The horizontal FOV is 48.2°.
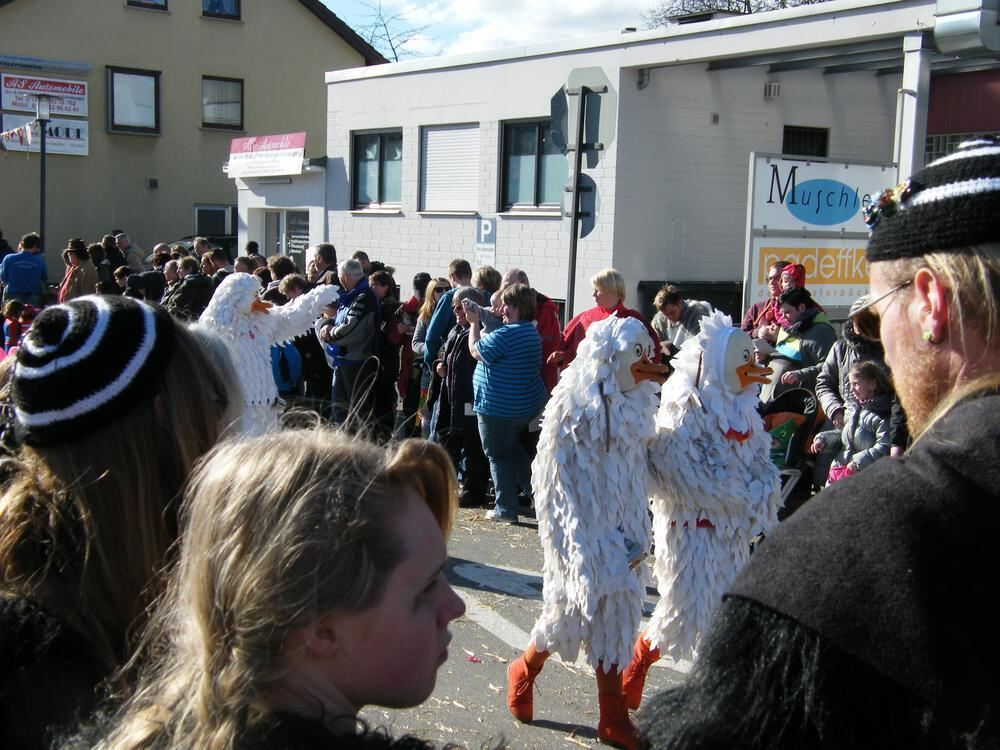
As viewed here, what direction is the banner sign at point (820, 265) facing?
toward the camera

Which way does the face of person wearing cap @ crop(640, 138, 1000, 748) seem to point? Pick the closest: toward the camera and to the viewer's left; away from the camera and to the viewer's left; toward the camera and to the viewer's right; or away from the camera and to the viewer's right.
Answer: away from the camera and to the viewer's left

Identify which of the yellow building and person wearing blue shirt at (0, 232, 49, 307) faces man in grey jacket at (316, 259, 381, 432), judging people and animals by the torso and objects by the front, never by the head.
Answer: the yellow building

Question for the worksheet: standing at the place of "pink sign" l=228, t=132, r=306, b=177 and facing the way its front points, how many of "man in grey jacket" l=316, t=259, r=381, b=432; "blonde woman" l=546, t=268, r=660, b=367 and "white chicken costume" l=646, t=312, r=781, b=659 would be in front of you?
3

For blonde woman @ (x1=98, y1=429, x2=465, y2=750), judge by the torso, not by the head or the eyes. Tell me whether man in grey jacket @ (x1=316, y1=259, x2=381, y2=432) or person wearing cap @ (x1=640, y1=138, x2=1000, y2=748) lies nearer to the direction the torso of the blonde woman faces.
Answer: the person wearing cap

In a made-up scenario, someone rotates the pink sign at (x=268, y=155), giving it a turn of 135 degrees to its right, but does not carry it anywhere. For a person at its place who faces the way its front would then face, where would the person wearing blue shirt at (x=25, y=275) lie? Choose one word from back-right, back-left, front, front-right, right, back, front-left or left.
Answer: left

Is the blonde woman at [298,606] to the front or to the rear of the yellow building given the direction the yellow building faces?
to the front

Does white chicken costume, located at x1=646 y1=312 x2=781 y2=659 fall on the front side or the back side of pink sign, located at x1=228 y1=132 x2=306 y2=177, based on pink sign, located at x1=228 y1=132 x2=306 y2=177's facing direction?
on the front side

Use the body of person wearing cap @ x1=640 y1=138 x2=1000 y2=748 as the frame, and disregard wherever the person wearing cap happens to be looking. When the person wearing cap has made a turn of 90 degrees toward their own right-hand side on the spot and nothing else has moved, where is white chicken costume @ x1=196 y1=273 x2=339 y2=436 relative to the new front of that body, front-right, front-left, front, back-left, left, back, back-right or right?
left

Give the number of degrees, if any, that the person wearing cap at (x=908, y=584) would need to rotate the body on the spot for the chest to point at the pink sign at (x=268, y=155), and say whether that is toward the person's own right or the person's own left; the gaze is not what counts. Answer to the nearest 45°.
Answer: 0° — they already face it

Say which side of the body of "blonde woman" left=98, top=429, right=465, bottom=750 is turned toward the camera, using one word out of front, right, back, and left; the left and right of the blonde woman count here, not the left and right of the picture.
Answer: right

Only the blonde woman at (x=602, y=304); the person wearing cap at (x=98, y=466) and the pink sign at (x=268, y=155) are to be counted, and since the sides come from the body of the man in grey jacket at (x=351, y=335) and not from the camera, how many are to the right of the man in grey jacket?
1

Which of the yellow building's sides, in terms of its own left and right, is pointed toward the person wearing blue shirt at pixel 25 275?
front

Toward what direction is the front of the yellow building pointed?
toward the camera
